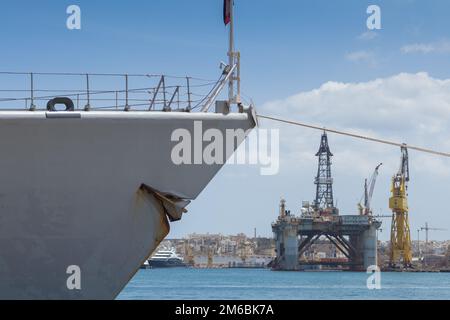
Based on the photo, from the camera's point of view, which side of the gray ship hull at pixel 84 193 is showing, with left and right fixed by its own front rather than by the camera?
right
